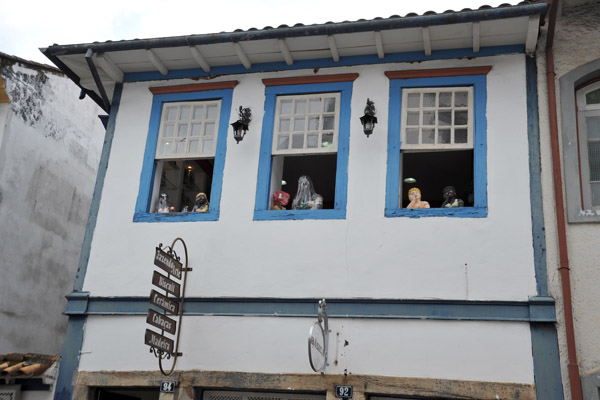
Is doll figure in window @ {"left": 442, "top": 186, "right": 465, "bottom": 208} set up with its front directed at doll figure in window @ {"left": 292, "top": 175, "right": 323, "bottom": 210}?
no

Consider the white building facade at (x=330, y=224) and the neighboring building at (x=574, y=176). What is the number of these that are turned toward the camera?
2

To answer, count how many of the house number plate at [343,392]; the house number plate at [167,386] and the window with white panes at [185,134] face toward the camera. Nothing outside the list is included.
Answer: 3

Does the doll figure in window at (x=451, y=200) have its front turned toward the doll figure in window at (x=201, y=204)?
no

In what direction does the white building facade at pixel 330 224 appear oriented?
toward the camera

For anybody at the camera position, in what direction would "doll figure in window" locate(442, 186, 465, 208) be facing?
facing the viewer

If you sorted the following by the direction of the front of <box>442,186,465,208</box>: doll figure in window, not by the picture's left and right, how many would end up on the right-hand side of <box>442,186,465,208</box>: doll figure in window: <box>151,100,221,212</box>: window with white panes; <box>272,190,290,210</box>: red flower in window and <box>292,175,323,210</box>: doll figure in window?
3

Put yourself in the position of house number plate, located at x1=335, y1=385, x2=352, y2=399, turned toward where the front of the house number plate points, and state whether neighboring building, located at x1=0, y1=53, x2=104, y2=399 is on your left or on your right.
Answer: on your right

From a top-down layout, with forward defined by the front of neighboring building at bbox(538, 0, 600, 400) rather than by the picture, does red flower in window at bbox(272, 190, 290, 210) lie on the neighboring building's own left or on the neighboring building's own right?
on the neighboring building's own right

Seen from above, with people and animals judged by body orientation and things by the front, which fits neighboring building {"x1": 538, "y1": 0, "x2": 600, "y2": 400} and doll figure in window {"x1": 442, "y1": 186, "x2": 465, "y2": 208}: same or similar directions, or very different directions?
same or similar directions

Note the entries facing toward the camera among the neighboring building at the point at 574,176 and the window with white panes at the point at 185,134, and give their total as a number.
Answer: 2

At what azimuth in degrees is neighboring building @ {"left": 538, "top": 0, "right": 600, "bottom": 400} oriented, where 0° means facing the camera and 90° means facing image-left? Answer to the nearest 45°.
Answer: approximately 0°

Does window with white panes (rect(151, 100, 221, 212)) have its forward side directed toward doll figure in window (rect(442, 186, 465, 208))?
no
